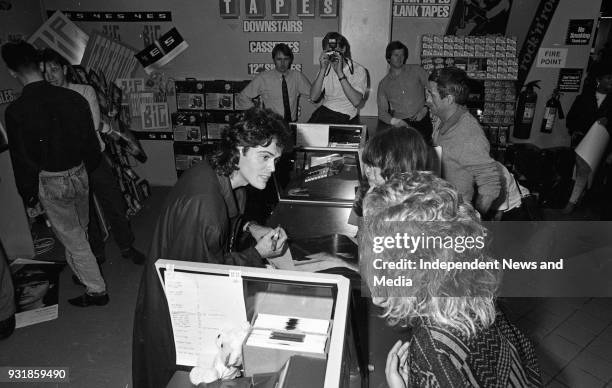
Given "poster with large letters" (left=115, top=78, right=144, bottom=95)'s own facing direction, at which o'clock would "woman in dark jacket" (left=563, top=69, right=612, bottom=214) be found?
The woman in dark jacket is roughly at 10 o'clock from the poster with large letters.

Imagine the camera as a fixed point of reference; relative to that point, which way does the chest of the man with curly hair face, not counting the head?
to the viewer's right

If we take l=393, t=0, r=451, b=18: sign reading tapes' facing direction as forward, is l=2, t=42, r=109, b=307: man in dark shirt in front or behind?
in front

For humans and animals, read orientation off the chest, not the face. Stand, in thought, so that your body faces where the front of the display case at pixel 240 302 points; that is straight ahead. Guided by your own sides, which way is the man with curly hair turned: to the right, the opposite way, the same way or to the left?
to the left

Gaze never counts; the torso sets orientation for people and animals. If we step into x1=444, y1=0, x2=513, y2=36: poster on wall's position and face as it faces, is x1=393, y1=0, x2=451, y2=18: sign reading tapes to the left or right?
on its right

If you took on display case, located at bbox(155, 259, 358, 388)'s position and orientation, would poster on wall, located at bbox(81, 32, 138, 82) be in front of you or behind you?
behind

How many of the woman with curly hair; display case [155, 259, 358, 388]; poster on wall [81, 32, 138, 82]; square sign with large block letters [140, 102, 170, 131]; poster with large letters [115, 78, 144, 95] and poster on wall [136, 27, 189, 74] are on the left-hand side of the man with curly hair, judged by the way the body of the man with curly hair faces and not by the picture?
4

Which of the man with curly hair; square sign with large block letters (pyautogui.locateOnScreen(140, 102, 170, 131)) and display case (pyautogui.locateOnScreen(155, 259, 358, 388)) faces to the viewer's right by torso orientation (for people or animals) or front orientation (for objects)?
the man with curly hair

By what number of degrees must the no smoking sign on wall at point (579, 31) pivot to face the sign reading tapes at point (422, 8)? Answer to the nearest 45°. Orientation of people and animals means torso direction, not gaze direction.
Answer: approximately 45° to its right
